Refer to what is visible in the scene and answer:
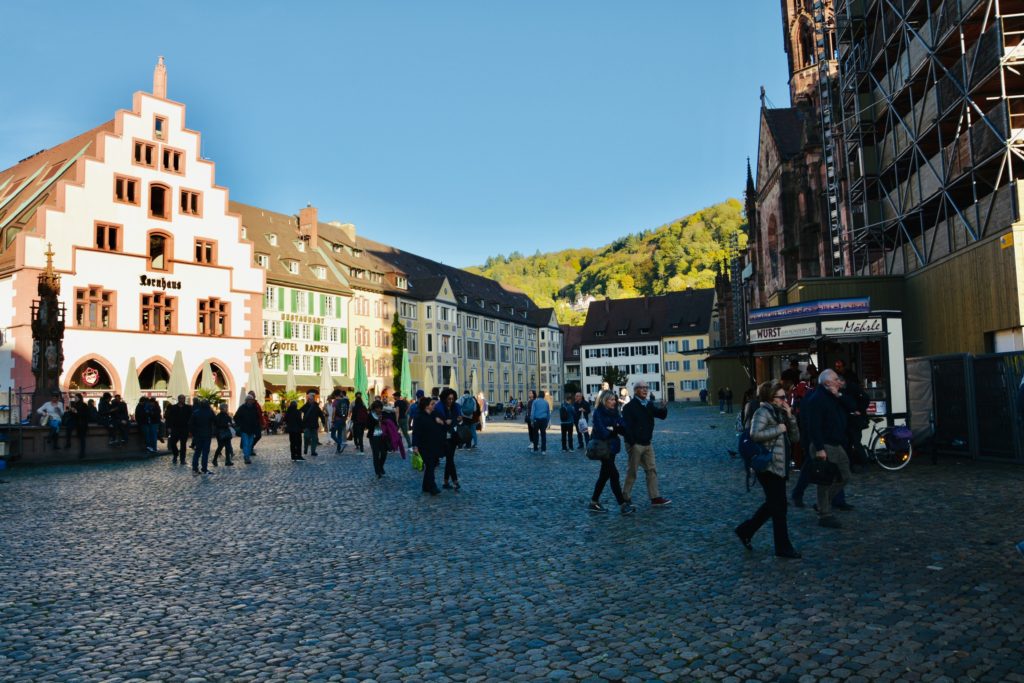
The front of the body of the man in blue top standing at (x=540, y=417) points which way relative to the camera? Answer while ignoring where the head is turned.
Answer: away from the camera

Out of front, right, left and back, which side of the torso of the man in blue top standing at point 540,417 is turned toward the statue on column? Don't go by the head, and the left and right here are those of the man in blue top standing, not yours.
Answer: left
